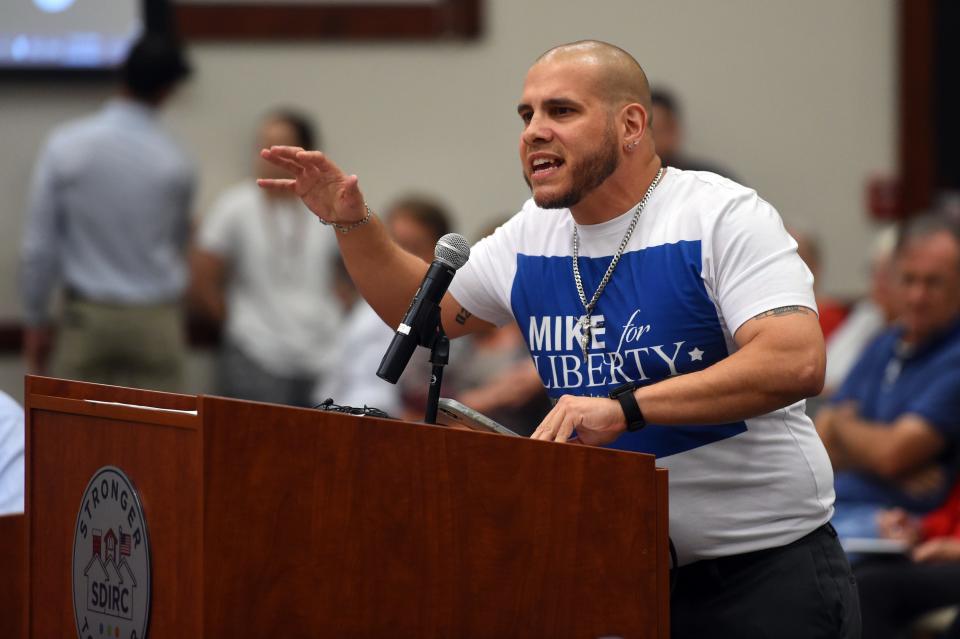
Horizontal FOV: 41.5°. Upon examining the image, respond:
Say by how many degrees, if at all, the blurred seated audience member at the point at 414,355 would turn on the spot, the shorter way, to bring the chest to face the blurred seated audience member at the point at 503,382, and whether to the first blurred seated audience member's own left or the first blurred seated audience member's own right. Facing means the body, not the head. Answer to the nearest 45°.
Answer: approximately 90° to the first blurred seated audience member's own left

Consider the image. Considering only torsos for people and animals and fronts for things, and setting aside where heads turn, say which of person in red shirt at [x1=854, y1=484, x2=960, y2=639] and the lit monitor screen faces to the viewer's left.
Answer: the person in red shirt

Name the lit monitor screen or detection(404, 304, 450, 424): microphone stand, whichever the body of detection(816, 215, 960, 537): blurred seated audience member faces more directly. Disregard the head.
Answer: the microphone stand

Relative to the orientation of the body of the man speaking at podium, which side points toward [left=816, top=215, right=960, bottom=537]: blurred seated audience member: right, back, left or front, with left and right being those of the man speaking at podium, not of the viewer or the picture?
back

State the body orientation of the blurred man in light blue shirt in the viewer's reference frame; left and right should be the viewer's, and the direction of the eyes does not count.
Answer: facing away from the viewer and to the right of the viewer

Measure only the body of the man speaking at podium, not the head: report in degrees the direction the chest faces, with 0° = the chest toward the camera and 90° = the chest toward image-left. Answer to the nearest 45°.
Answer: approximately 45°

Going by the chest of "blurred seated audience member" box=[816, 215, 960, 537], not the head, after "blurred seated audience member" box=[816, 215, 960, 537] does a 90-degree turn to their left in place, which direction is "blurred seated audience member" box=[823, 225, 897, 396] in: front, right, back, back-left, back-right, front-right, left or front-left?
back-left

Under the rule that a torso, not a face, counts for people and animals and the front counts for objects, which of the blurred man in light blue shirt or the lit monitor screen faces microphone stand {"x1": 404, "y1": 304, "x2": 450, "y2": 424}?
the lit monitor screen

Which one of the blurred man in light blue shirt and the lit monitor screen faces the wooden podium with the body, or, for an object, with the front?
the lit monitor screen

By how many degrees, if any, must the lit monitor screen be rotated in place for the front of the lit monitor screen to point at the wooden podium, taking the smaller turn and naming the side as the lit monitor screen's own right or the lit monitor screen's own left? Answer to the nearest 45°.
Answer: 0° — it already faces it

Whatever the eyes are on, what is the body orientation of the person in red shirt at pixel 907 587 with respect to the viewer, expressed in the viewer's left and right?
facing to the left of the viewer
